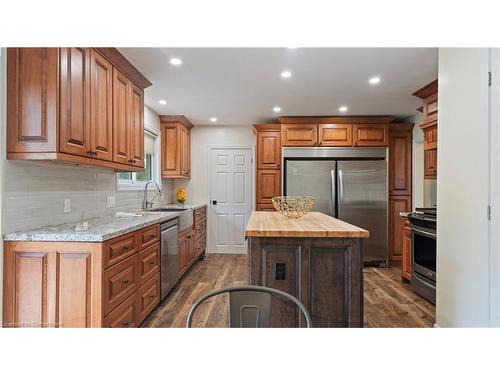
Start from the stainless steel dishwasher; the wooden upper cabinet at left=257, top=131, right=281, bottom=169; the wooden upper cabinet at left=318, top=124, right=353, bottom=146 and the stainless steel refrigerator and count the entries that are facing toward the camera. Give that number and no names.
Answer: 3

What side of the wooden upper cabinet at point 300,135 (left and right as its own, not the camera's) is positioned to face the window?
right

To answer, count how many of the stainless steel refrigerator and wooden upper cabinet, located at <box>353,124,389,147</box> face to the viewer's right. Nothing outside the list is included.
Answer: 0

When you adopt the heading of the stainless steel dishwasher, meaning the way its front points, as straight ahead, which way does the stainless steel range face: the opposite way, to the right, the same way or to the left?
the opposite way

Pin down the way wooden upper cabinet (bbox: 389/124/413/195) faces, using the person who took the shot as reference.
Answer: facing the viewer

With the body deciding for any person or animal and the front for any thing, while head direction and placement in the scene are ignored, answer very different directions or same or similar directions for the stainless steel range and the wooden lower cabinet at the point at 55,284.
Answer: very different directions

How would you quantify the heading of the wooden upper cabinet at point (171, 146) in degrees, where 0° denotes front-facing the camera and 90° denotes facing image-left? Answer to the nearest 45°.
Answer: approximately 270°

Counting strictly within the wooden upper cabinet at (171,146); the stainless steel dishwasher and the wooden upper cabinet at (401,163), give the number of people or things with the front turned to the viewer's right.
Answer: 2

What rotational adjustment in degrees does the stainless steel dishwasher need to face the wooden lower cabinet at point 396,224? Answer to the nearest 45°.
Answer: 0° — it already faces it

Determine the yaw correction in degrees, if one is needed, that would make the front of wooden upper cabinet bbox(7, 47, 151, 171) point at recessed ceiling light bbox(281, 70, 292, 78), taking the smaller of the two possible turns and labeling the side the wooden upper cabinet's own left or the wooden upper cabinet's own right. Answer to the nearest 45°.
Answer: approximately 45° to the wooden upper cabinet's own left

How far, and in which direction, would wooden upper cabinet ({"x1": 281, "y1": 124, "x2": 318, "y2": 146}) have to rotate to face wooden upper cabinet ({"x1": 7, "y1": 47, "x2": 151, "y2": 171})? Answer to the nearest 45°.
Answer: approximately 45° to its right

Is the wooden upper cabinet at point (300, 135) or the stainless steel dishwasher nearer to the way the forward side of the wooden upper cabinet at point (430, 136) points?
the stainless steel dishwasher

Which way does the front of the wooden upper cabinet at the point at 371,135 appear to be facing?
toward the camera

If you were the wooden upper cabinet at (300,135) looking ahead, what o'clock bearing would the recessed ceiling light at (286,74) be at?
The recessed ceiling light is roughly at 12 o'clock from the wooden upper cabinet.

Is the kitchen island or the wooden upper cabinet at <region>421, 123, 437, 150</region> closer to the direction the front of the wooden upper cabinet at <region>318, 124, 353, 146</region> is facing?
the kitchen island

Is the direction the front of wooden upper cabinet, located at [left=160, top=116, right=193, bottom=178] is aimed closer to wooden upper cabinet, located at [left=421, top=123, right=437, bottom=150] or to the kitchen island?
the wooden upper cabinet
